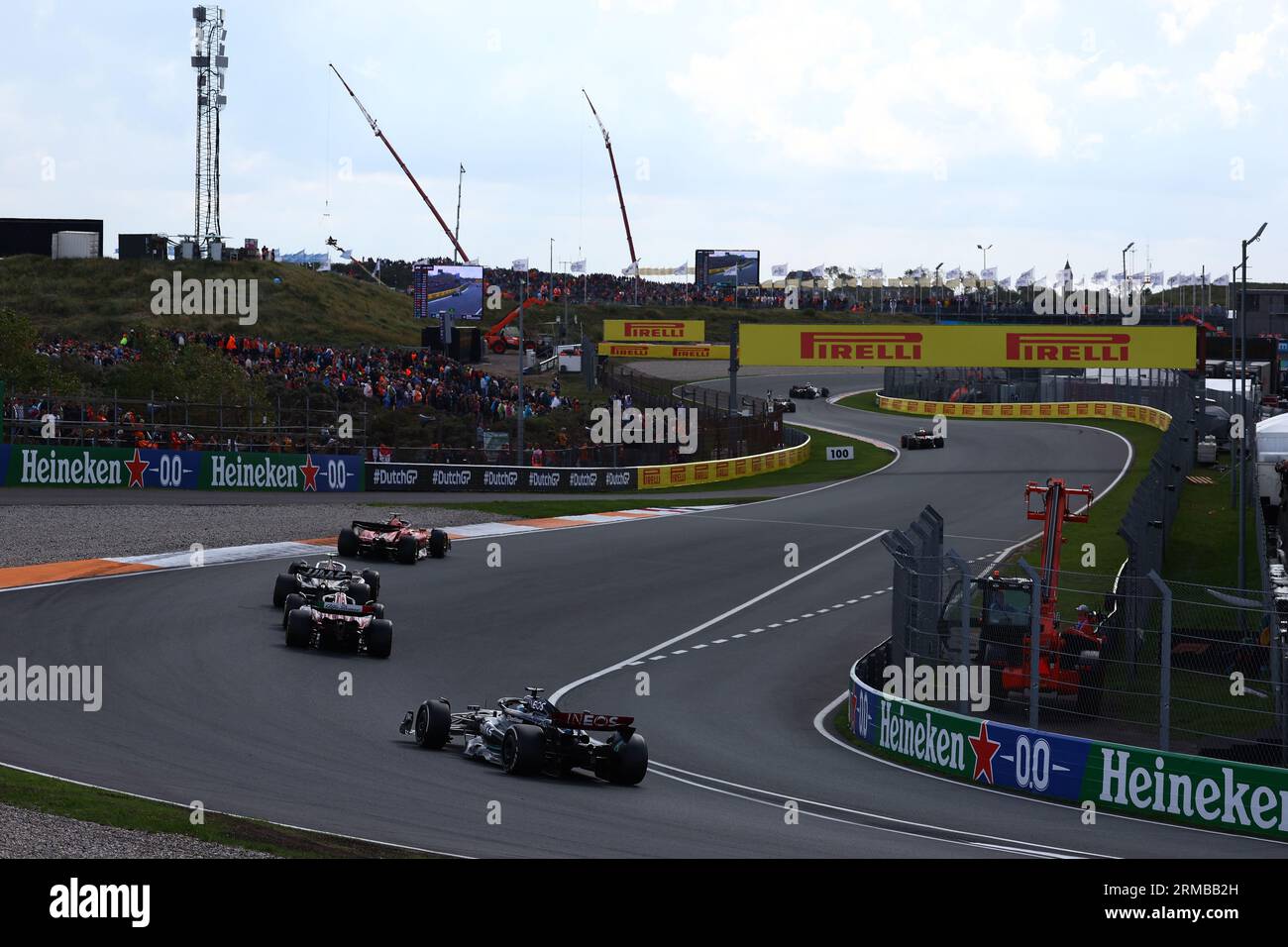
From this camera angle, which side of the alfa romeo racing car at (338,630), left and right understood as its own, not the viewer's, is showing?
back

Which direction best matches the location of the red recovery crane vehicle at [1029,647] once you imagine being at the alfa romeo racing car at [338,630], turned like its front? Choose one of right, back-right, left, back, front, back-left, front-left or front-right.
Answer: back-right

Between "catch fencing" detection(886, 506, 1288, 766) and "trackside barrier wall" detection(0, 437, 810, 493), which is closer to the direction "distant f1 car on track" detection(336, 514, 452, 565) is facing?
the trackside barrier wall

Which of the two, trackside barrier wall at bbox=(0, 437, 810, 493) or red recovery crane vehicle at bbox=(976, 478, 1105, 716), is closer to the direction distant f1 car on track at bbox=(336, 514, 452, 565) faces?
the trackside barrier wall

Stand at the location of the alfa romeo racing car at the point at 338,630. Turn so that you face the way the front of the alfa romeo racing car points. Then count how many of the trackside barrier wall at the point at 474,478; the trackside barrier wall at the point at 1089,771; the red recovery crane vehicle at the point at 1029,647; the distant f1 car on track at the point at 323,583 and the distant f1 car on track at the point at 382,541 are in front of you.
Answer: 3

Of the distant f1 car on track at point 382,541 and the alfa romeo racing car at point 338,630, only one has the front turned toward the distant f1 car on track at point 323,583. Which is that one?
the alfa romeo racing car

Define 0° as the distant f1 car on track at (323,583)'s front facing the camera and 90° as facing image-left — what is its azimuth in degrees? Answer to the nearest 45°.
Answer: approximately 225°

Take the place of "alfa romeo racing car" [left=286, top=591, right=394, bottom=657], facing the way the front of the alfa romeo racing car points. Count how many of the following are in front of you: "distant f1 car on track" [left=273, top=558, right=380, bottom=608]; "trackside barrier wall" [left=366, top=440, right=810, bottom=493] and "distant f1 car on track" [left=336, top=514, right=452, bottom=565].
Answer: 3
